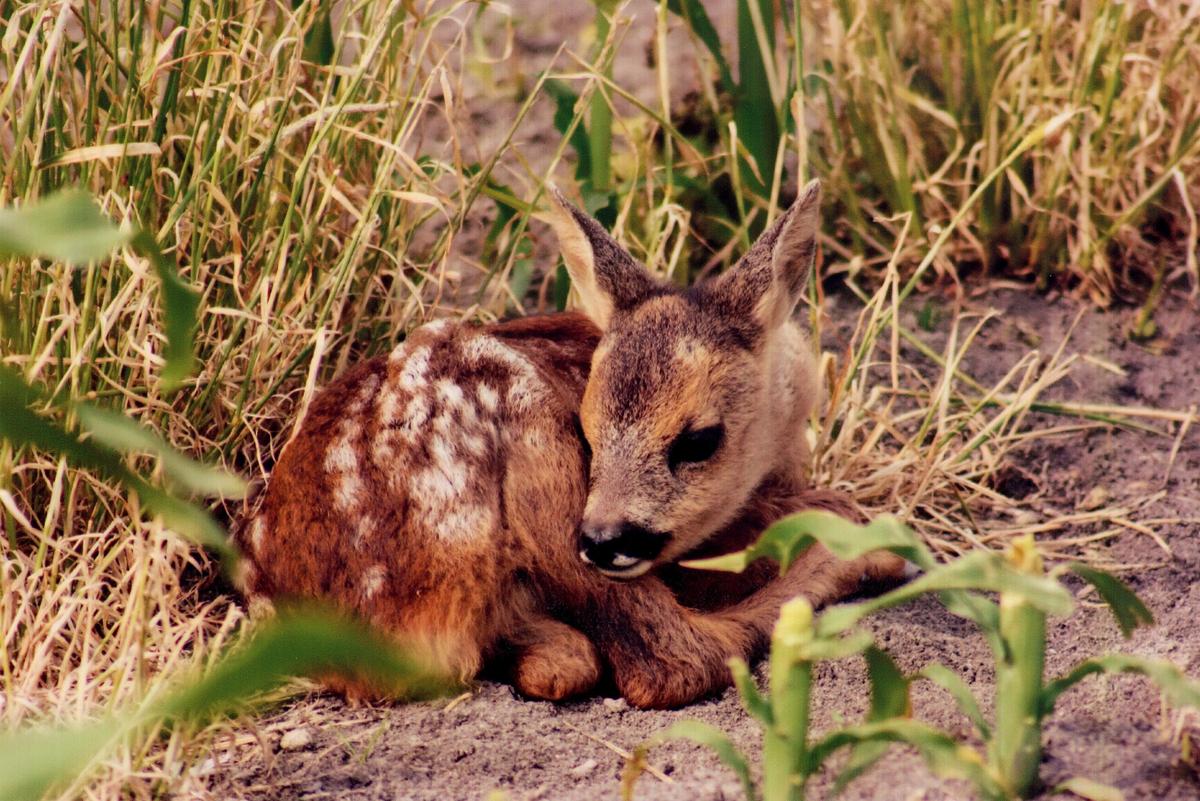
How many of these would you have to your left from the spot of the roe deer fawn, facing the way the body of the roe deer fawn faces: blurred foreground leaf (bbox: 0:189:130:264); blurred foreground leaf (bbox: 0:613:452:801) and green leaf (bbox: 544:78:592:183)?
1

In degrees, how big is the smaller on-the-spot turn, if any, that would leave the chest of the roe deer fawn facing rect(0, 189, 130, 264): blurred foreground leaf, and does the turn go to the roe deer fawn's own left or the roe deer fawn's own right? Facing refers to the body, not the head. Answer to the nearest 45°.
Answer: approximately 90° to the roe deer fawn's own right

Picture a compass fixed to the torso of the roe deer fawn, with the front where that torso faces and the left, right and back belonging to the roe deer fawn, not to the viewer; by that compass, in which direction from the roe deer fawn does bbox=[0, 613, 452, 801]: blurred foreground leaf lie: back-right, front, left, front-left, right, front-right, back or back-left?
right

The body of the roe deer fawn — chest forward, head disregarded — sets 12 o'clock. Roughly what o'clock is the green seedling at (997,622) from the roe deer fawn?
The green seedling is roughly at 2 o'clock from the roe deer fawn.

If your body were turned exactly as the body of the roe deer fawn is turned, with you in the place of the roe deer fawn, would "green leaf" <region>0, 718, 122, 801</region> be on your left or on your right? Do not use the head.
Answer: on your right

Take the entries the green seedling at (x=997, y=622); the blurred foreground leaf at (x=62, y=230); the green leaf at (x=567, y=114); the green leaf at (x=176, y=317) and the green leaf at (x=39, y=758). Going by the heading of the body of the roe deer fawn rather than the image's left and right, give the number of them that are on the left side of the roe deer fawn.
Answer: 1

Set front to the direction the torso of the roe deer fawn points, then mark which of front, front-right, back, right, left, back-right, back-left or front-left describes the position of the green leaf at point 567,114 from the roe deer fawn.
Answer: left

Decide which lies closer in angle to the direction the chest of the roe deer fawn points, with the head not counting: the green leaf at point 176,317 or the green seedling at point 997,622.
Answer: the green seedling

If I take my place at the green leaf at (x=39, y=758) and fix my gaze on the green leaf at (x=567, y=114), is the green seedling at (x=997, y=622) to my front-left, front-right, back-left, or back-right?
front-right

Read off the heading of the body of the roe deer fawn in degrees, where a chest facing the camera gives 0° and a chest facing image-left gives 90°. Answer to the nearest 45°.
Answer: approximately 270°
